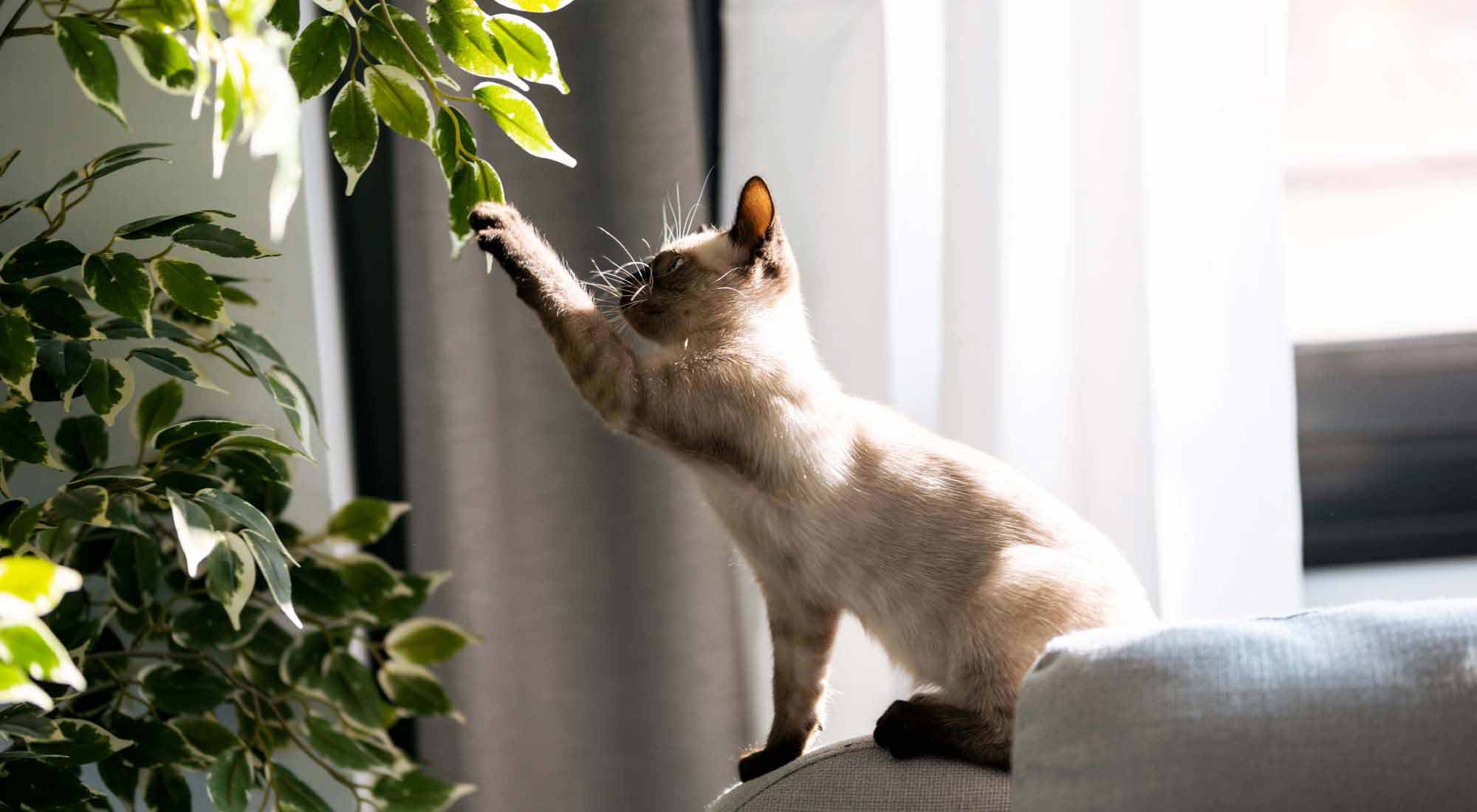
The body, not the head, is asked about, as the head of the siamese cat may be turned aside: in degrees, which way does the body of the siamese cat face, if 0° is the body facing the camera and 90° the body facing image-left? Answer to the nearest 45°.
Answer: approximately 90°

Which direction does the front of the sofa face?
toward the camera
